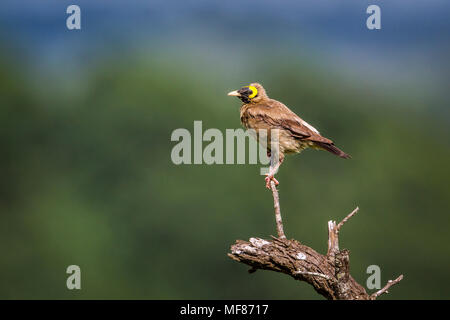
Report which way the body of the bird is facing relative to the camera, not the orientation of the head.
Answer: to the viewer's left
